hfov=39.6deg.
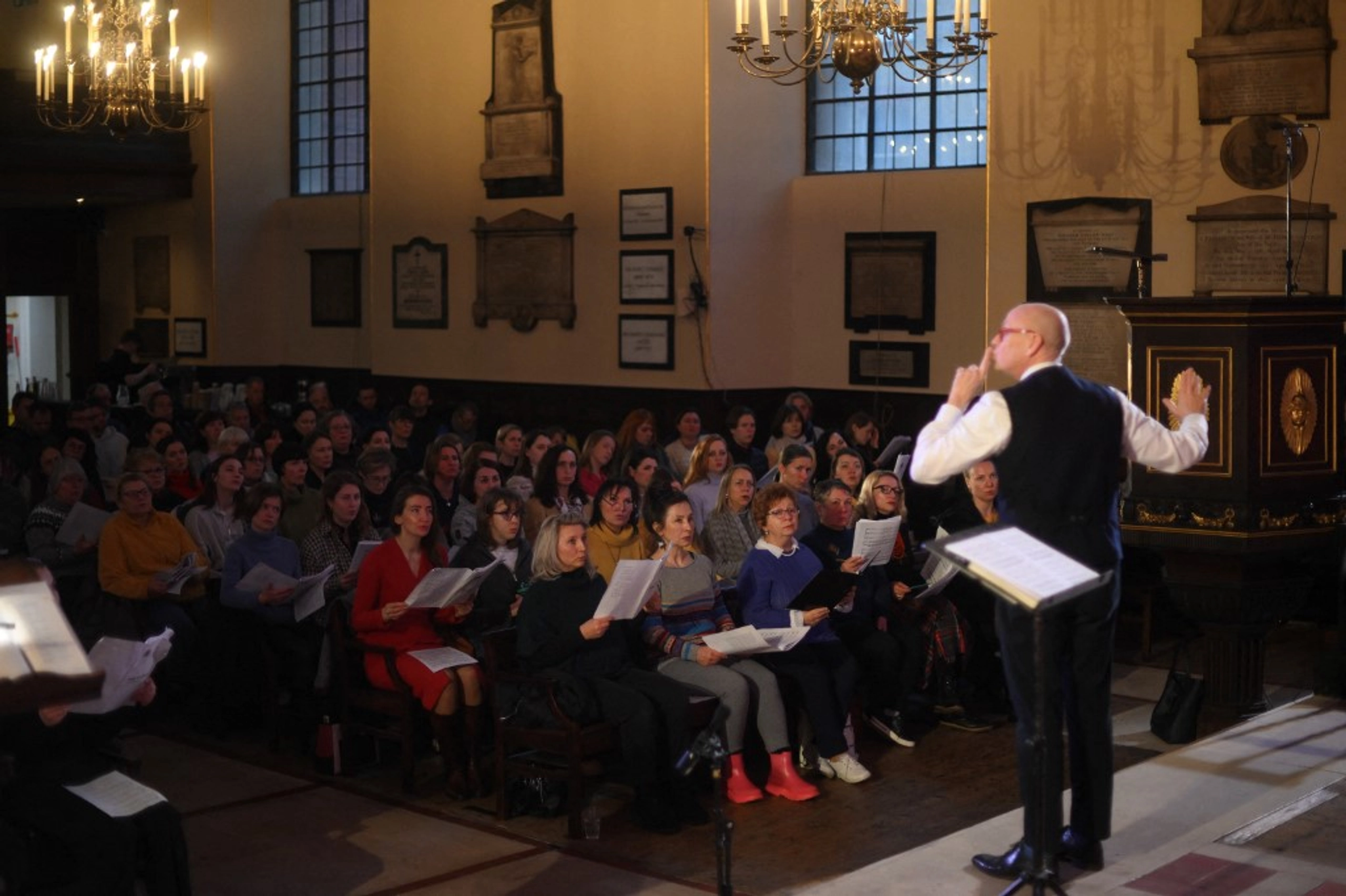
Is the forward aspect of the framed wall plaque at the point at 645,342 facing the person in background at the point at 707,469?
yes

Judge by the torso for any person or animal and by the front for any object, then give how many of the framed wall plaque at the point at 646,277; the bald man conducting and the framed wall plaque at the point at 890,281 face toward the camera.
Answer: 2

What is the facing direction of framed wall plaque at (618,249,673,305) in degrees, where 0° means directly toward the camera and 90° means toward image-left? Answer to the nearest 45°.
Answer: approximately 0°

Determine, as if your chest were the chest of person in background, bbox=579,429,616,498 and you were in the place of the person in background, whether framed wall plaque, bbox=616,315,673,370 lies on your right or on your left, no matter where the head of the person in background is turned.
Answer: on your left

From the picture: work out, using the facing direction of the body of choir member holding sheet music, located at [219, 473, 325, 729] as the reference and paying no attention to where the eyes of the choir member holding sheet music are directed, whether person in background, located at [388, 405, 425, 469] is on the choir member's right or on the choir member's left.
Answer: on the choir member's left

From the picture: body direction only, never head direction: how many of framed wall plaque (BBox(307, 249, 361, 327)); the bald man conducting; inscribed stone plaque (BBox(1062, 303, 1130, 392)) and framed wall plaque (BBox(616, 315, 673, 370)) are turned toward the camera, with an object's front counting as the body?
3

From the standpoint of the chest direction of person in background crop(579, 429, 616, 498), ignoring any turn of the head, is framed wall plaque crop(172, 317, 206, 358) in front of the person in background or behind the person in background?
behind

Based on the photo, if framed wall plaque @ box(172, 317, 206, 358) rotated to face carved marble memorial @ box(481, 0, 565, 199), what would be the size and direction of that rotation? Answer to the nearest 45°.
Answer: approximately 45° to its left

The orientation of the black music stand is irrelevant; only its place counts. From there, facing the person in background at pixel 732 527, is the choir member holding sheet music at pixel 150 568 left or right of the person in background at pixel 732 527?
left

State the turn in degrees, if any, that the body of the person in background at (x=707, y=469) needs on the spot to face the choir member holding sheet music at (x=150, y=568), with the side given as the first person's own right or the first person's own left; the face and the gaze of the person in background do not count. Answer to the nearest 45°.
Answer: approximately 90° to the first person's own right

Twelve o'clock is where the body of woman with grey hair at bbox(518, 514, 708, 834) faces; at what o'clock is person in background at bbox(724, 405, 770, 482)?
The person in background is roughly at 8 o'clock from the woman with grey hair.

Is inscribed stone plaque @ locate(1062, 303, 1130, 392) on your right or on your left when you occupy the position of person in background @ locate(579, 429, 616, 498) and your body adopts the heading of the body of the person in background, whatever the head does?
on your left
